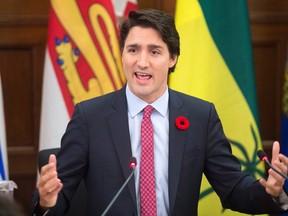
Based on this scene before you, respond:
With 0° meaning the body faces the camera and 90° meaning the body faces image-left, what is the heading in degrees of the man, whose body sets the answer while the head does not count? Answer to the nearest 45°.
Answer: approximately 0°

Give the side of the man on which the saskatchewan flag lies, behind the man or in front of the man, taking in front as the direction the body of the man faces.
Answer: behind

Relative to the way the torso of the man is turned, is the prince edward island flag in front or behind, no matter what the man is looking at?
behind
